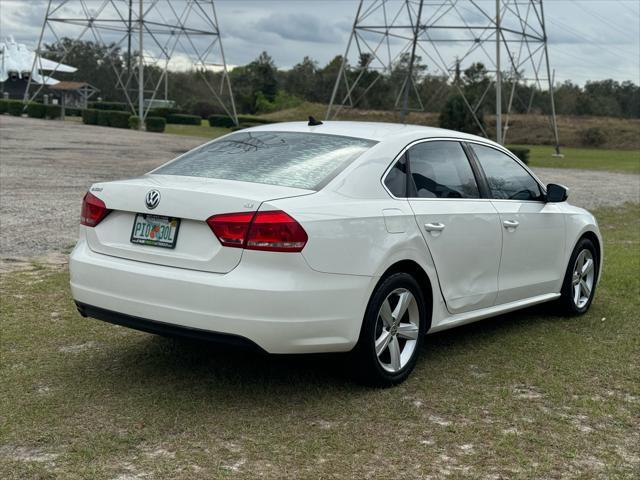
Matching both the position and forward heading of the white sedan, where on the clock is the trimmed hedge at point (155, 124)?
The trimmed hedge is roughly at 10 o'clock from the white sedan.

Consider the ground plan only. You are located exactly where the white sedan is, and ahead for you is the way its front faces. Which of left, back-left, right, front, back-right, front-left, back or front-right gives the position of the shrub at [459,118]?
front-left

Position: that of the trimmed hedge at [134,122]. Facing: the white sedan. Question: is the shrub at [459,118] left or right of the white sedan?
left

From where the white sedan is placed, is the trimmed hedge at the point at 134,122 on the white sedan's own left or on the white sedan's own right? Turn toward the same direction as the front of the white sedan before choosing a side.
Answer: on the white sedan's own left

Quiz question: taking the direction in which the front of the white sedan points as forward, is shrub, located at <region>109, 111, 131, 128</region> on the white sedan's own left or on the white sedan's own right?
on the white sedan's own left

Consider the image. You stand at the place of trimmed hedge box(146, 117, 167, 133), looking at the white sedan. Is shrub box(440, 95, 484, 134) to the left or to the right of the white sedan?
left

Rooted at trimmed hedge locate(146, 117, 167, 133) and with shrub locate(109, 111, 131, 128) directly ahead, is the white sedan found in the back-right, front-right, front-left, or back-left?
back-left

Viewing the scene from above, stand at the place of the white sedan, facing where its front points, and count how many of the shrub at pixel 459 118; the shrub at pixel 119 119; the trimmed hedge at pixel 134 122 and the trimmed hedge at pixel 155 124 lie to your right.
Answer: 0

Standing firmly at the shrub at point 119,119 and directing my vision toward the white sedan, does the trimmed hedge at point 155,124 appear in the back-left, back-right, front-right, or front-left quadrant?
front-left

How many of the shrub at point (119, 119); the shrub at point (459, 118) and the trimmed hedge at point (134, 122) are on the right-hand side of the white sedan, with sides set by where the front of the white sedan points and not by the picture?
0

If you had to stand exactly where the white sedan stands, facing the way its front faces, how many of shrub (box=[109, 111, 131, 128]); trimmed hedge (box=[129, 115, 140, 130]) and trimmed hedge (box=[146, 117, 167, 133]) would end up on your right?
0

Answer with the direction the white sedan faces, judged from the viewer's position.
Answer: facing away from the viewer and to the right of the viewer
